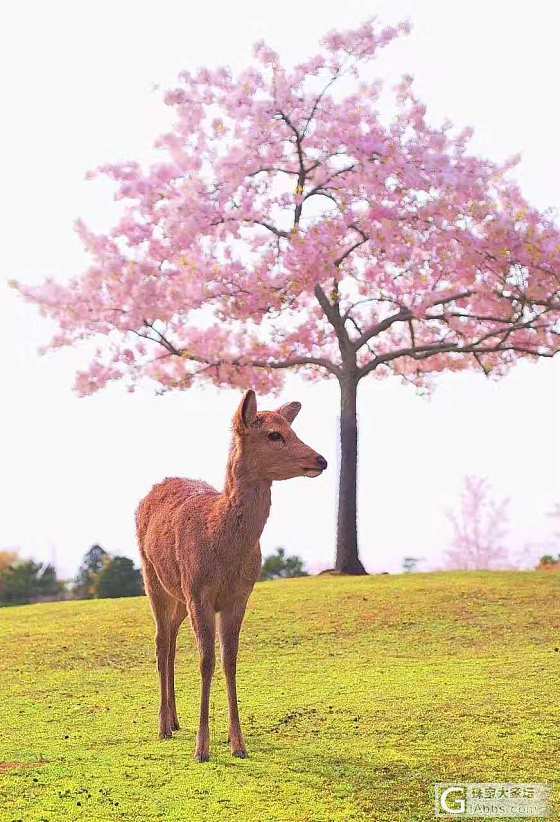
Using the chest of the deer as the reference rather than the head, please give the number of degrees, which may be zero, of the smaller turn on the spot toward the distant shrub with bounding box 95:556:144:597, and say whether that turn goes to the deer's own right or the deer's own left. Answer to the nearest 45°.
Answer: approximately 135° to the deer's own left

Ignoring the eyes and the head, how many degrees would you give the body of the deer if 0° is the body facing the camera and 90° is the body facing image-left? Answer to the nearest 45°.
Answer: approximately 315°

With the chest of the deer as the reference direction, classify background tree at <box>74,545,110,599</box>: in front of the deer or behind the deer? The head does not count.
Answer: behind

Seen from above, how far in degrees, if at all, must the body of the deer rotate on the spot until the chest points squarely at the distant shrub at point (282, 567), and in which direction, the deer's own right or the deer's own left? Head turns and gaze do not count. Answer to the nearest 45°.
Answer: approximately 135° to the deer's own left

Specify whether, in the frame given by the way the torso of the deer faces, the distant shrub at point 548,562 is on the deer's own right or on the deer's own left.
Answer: on the deer's own left

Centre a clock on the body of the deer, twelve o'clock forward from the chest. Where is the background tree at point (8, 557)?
The background tree is roughly at 7 o'clock from the deer.
